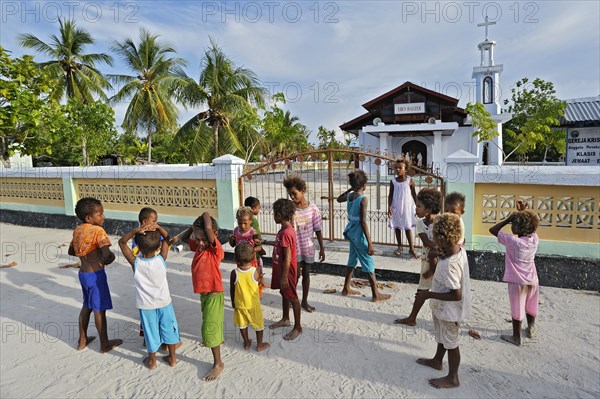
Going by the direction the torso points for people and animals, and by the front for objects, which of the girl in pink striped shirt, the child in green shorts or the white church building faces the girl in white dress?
the white church building

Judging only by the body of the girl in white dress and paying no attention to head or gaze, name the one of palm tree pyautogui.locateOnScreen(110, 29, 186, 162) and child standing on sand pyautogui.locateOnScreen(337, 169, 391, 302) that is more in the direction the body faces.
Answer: the child standing on sand

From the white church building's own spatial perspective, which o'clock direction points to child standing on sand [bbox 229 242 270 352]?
The child standing on sand is roughly at 12 o'clock from the white church building.

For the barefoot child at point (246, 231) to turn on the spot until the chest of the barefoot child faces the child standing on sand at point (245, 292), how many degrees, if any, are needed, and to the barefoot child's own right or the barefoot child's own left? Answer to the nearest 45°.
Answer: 0° — they already face them

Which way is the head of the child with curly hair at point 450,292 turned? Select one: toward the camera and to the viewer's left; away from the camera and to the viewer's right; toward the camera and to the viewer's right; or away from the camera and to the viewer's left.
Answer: away from the camera and to the viewer's left

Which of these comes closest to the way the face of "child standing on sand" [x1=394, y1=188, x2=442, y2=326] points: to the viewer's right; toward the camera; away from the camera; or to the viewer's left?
to the viewer's left

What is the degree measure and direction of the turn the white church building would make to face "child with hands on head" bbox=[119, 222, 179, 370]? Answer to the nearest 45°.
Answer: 0° — it already faces them

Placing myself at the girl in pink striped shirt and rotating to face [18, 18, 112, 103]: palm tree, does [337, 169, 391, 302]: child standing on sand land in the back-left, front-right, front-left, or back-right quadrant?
back-right

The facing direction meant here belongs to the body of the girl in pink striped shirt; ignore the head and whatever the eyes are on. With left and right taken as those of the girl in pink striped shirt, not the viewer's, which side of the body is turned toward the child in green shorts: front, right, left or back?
front

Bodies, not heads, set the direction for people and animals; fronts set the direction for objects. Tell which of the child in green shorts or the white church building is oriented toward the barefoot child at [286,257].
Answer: the white church building

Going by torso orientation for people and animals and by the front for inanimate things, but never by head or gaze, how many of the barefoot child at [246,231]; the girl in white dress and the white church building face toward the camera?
3

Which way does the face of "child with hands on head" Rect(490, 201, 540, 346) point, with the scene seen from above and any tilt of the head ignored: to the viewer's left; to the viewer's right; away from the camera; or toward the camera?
away from the camera

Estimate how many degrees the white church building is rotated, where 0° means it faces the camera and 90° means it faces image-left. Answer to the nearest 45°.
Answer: approximately 0°
